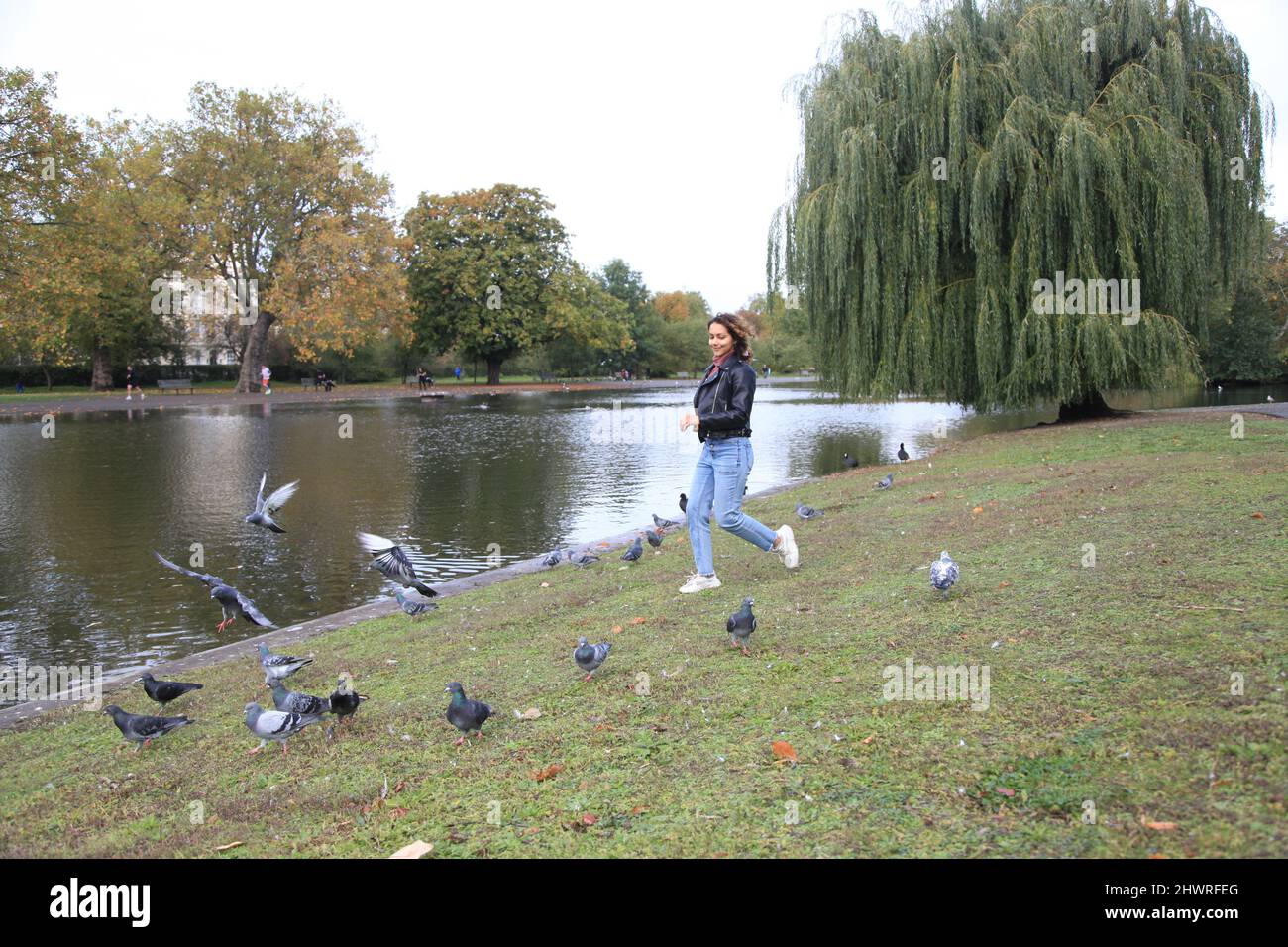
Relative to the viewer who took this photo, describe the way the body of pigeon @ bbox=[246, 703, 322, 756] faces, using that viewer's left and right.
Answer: facing to the left of the viewer

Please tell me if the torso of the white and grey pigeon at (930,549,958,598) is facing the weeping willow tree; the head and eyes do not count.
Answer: yes

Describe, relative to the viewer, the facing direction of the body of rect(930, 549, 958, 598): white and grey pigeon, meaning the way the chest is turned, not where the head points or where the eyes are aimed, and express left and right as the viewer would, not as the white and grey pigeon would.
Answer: facing away from the viewer

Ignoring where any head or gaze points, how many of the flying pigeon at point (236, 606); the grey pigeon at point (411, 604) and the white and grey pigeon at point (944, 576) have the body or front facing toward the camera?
1

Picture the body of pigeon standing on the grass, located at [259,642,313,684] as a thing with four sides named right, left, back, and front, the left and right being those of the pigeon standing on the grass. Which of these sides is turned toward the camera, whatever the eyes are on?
left

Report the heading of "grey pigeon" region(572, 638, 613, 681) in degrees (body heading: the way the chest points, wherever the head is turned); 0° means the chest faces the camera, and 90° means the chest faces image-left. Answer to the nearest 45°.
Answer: approximately 45°

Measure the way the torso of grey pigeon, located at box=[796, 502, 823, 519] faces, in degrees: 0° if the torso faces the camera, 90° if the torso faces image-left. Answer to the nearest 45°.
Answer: approximately 90°
